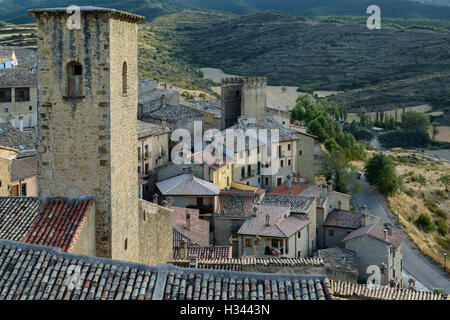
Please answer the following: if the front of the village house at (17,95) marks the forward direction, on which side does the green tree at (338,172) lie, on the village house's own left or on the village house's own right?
on the village house's own left

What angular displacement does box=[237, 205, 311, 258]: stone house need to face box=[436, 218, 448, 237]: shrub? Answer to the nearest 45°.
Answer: approximately 135° to its left

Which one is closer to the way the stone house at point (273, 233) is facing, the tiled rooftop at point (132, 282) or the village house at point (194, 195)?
the tiled rooftop

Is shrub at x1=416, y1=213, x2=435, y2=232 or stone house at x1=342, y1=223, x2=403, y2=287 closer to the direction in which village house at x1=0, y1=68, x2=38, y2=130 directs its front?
the stone house

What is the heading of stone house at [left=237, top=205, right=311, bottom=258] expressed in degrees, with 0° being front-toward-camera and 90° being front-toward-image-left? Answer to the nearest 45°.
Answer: approximately 0°

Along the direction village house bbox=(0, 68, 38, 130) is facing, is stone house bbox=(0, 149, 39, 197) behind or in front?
in front

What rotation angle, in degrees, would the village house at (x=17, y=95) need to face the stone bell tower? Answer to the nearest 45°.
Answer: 0° — it already faces it

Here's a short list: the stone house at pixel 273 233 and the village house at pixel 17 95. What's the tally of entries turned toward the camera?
2

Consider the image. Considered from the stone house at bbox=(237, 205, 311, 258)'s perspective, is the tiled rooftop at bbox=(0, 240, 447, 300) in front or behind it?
in front

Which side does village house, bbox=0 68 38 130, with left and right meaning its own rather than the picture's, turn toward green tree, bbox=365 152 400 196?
left

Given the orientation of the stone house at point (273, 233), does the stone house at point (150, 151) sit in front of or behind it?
behind
